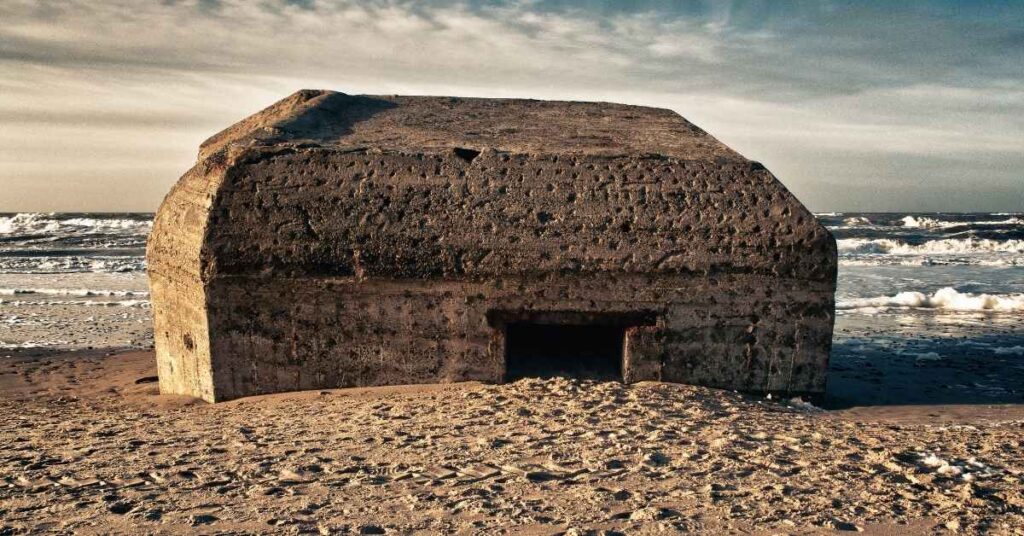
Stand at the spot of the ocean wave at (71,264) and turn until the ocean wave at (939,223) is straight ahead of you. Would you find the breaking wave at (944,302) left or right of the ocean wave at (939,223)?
right

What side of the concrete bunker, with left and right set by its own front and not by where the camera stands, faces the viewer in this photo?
front

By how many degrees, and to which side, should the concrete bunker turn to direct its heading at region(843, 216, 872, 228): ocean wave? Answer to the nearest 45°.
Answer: approximately 135° to its left

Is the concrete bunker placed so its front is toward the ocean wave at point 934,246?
no

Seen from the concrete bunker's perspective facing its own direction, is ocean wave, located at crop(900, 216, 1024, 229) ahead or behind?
behind

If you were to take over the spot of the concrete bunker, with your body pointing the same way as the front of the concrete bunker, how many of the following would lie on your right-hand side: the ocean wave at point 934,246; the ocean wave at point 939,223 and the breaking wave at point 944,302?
0

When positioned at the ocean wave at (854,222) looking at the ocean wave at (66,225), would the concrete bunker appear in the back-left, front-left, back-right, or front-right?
front-left

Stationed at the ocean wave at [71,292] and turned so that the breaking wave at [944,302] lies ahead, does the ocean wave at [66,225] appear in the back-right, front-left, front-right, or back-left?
back-left

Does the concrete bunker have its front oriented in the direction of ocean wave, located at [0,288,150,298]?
no

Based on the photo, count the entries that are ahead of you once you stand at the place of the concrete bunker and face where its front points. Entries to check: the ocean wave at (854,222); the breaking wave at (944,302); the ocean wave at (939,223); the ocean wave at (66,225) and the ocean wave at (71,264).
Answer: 0

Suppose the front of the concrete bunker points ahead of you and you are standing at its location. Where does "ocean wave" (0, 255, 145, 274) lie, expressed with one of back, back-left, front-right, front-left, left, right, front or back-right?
back-right

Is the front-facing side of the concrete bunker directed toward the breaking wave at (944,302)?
no
